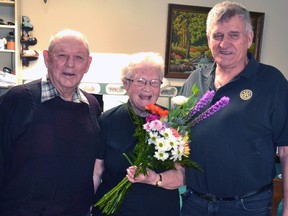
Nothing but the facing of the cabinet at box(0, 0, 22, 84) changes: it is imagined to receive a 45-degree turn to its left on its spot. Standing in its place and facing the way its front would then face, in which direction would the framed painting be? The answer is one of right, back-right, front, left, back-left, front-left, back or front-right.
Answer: front-left

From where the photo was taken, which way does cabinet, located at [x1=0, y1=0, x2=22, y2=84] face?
toward the camera
